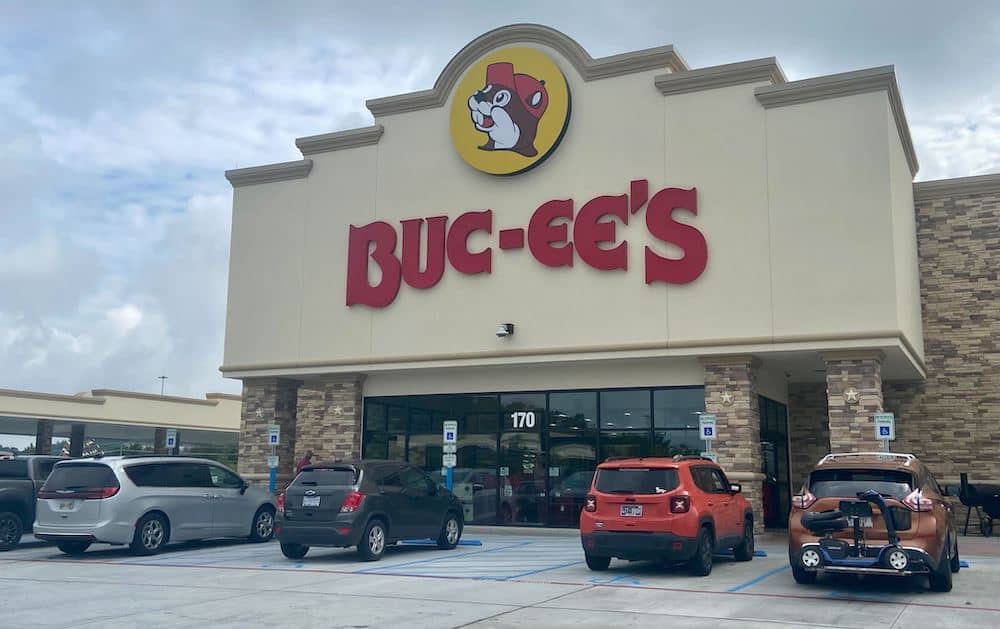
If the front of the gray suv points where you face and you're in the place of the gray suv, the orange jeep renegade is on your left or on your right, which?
on your right

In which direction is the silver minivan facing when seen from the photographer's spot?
facing away from the viewer and to the right of the viewer

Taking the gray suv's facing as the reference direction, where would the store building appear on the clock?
The store building is roughly at 12 o'clock from the gray suv.

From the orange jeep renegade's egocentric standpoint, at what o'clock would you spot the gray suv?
The gray suv is roughly at 8 o'clock from the orange jeep renegade.

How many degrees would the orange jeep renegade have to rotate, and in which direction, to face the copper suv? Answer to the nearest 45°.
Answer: approximately 90° to its right

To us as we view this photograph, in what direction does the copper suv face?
facing away from the viewer

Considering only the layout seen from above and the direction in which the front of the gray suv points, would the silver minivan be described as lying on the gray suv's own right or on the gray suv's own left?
on the gray suv's own left

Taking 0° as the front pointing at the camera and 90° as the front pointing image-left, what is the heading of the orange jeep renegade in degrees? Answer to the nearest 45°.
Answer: approximately 225°
